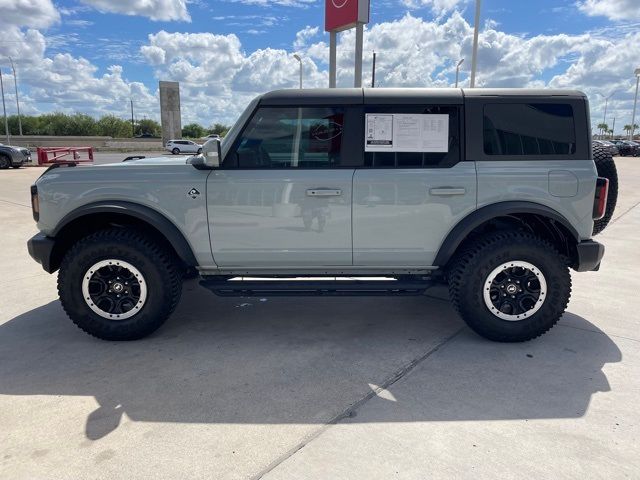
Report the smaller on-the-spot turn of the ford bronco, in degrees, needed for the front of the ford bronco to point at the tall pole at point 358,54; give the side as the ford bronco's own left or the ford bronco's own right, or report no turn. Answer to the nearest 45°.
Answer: approximately 90° to the ford bronco's own right

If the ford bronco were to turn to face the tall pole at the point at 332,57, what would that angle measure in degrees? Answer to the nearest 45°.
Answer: approximately 90° to its right

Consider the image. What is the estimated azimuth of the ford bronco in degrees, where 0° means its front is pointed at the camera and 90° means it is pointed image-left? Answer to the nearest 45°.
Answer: approximately 90°

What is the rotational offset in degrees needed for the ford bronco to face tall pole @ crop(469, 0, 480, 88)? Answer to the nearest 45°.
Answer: approximately 90° to its right

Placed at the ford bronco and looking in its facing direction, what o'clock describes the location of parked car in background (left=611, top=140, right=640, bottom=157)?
The parked car in background is roughly at 4 o'clock from the ford bronco.

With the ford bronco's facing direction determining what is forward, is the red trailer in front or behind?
in front

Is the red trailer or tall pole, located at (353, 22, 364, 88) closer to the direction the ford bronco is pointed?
the red trailer

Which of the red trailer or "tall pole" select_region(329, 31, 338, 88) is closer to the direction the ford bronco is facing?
the red trailer

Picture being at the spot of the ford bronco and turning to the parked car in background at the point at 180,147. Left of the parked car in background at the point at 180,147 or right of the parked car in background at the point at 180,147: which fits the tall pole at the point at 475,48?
right

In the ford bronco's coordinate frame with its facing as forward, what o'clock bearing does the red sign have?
The red sign is roughly at 3 o'clock from the ford bronco.

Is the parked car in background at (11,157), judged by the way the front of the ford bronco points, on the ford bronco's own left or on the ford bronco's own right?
on the ford bronco's own right
